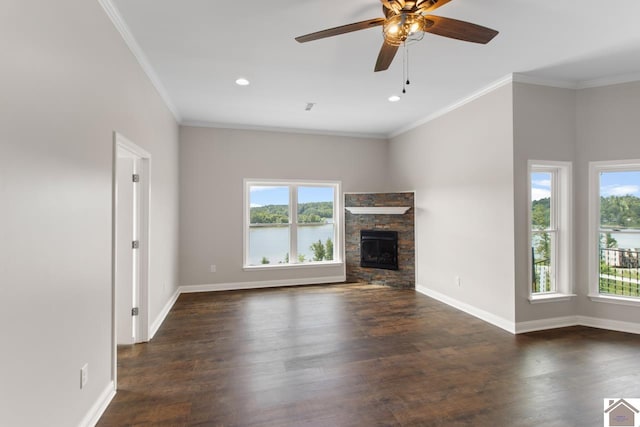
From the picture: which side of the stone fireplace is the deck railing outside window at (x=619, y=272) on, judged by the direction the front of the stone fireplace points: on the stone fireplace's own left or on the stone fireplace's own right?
on the stone fireplace's own left

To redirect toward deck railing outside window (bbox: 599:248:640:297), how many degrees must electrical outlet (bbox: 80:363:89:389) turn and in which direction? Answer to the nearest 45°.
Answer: approximately 45° to its left

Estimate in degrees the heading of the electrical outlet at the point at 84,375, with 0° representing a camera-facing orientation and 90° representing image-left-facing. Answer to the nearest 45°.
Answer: approximately 315°

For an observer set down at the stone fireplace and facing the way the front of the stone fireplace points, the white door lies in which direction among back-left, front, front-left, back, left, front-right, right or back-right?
front

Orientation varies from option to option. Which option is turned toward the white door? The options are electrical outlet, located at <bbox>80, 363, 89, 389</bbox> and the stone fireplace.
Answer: the stone fireplace

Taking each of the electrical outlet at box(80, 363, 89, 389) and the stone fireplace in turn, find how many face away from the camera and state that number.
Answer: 0

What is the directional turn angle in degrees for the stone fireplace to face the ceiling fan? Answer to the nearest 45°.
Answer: approximately 45° to its left

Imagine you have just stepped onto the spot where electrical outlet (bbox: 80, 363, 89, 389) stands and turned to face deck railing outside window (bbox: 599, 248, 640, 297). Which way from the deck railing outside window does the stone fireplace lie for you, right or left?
left

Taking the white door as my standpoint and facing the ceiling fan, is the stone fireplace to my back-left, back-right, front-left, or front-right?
front-left
